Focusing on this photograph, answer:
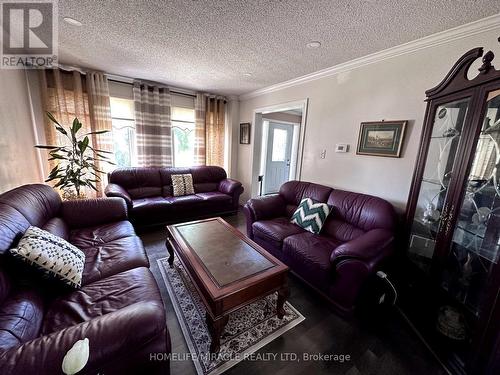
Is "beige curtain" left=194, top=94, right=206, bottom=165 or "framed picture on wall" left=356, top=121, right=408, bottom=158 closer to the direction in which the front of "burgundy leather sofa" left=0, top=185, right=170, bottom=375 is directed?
the framed picture on wall

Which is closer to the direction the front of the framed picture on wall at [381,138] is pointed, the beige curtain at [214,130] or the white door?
the beige curtain

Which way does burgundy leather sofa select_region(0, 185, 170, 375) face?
to the viewer's right

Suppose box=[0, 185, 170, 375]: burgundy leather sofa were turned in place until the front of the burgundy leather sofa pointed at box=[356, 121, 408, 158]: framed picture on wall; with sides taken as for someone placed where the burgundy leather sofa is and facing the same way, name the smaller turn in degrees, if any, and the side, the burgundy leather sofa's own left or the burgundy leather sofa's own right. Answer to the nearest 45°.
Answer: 0° — it already faces it

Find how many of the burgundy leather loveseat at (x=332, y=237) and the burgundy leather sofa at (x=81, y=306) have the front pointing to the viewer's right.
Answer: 1

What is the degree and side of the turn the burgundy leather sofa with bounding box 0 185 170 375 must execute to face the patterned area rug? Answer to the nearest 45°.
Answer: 0° — it already faces it

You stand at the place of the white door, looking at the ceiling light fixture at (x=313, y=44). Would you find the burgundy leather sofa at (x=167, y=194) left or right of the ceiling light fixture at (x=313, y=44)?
right

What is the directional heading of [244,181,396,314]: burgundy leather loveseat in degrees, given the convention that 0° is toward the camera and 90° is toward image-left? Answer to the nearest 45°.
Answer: approximately 45°

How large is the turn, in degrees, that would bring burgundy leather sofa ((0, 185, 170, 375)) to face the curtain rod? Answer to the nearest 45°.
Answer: approximately 90° to its left

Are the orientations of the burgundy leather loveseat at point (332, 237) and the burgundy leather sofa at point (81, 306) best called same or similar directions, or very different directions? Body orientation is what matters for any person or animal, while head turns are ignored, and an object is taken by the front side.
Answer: very different directions
